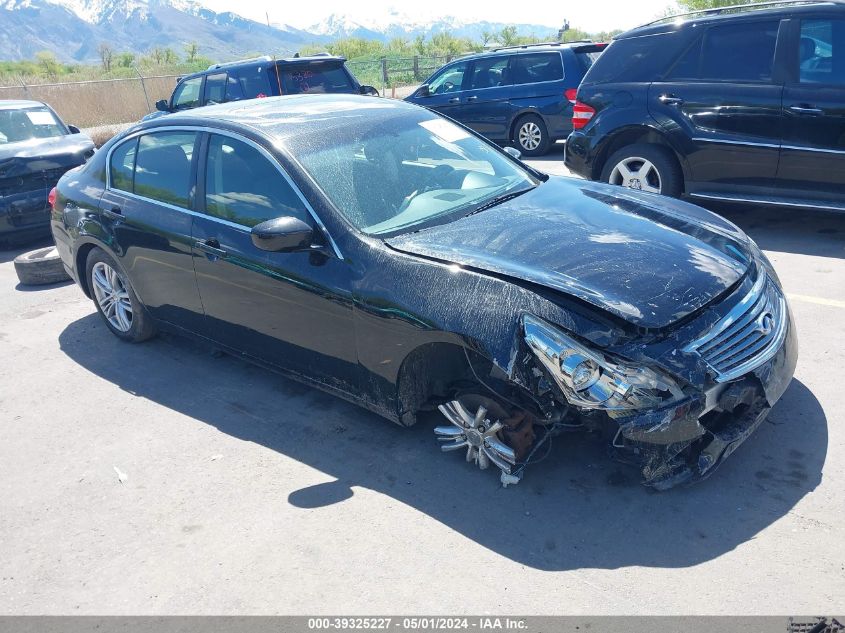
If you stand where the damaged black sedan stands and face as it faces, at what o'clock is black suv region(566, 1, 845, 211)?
The black suv is roughly at 9 o'clock from the damaged black sedan.

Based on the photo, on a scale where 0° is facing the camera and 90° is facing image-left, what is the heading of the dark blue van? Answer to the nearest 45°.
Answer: approximately 135°

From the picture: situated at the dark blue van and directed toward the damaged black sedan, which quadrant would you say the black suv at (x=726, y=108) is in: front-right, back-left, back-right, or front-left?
front-left

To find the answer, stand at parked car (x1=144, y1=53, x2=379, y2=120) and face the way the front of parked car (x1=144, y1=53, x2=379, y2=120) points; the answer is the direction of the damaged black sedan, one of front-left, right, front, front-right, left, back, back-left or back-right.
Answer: back-left

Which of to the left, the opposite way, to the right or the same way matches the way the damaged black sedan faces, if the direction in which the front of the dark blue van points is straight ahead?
the opposite way

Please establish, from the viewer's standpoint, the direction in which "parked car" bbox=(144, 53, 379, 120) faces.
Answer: facing away from the viewer and to the left of the viewer

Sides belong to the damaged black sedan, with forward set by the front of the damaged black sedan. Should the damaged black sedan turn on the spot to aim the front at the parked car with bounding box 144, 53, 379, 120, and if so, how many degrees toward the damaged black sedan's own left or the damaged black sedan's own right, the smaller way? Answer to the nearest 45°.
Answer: approximately 135° to the damaged black sedan's own left

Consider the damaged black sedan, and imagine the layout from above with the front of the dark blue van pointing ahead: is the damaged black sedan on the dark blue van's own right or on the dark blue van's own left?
on the dark blue van's own left

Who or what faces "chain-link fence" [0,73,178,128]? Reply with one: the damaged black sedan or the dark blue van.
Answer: the dark blue van

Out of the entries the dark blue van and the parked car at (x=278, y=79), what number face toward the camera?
0

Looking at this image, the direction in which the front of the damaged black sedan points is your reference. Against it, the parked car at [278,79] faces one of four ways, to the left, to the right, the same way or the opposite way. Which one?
the opposite way

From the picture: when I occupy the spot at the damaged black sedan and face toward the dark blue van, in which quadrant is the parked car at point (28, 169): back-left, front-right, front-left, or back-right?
front-left
